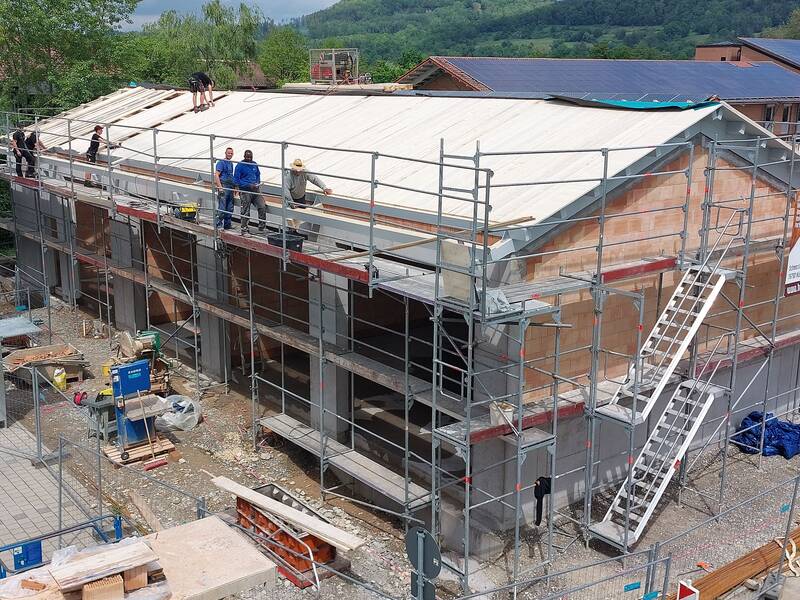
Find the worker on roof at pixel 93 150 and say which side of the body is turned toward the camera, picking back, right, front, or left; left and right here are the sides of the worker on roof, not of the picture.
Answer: right

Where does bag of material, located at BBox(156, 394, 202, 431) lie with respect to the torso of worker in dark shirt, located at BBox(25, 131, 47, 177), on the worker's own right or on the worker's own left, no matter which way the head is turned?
on the worker's own right

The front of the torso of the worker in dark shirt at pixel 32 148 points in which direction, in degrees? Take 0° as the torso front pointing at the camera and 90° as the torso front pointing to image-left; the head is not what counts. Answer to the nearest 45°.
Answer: approximately 270°

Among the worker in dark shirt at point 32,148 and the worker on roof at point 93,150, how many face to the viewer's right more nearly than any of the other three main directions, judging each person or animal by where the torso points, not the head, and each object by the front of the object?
2

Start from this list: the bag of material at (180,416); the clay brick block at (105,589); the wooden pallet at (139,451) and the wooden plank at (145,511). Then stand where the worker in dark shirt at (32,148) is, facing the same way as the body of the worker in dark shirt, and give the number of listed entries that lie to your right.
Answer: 4

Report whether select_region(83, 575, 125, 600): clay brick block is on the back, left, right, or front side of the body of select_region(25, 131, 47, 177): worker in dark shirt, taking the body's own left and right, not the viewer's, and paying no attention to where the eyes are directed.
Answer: right
